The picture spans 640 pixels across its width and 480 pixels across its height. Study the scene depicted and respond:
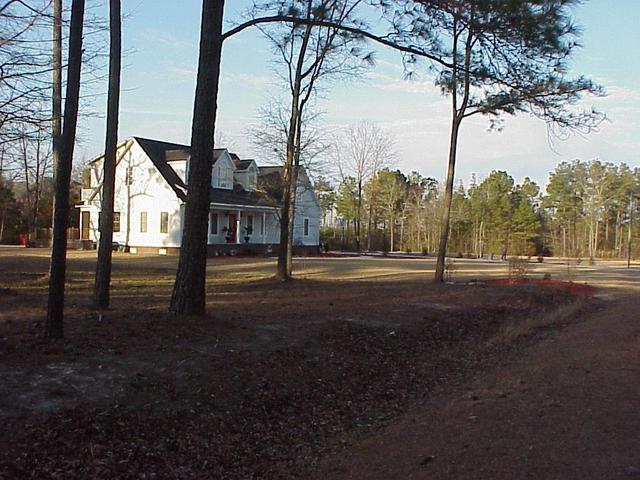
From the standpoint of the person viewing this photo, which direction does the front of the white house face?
facing the viewer and to the right of the viewer
